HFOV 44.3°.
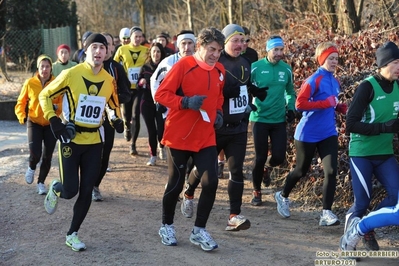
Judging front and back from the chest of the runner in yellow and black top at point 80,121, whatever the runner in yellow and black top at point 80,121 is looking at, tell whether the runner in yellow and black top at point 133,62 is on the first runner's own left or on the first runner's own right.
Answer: on the first runner's own left

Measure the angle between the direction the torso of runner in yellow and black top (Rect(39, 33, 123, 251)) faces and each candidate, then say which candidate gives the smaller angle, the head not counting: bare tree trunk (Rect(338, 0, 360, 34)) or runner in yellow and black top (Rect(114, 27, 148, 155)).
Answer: the bare tree trunk

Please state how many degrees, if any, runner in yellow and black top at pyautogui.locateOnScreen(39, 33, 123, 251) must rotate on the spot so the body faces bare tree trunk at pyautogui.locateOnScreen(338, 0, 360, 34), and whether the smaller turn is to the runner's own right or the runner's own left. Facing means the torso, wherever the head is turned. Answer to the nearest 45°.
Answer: approximately 90° to the runner's own left

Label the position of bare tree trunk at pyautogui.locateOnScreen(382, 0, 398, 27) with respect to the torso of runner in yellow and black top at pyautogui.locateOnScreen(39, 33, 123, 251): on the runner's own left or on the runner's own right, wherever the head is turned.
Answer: on the runner's own left

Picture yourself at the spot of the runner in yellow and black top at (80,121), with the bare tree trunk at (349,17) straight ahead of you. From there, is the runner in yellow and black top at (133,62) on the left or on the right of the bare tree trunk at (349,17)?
left

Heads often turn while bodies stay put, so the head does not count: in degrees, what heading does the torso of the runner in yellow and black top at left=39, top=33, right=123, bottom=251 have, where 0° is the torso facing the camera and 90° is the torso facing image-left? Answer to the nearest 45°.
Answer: approximately 315°

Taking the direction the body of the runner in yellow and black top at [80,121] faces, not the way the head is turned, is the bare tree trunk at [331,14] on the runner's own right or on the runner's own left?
on the runner's own left

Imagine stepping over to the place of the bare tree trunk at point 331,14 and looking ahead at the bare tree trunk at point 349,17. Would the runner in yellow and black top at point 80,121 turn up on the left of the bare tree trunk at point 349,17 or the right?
right
